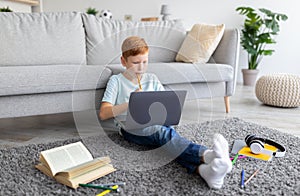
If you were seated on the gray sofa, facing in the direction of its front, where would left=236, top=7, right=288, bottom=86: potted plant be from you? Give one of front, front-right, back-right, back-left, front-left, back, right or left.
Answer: back-left

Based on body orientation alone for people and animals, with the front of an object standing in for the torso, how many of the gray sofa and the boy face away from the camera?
0

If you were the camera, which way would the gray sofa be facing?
facing the viewer

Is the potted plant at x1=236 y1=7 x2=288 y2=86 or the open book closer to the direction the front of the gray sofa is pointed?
the open book

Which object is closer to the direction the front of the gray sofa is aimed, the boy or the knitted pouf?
the boy

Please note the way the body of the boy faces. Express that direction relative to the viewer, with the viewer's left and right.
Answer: facing the viewer and to the right of the viewer

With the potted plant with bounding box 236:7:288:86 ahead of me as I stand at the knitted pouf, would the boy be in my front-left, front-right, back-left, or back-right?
back-left

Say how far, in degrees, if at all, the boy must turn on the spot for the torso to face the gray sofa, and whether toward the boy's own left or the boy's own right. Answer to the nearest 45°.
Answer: approximately 180°

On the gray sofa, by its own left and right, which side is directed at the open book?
front
